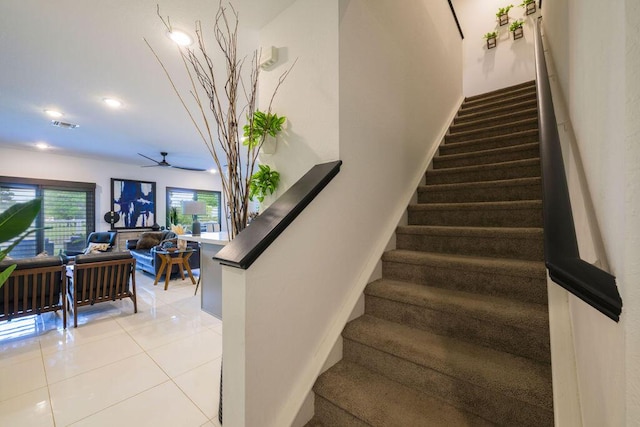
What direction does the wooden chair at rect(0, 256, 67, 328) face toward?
away from the camera

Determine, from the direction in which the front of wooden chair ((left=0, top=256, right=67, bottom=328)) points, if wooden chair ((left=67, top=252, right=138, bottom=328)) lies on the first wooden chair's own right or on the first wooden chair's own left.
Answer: on the first wooden chair's own right

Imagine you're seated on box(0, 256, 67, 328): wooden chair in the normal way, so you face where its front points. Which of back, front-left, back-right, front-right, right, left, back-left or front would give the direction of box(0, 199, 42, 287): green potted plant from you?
back

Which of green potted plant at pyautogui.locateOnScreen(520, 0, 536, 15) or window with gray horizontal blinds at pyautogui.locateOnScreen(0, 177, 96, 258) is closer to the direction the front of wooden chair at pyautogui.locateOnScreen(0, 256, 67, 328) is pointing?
the window with gray horizontal blinds

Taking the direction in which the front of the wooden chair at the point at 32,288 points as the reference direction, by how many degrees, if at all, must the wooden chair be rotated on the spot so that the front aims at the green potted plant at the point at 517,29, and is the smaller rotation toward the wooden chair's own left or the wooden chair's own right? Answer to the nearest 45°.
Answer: approximately 135° to the wooden chair's own right

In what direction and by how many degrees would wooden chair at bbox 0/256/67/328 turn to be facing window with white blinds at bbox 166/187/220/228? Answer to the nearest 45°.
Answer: approximately 45° to its right

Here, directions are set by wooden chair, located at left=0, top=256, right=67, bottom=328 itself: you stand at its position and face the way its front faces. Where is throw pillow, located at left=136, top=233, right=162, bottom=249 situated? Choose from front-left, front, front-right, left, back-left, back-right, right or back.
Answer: front-right
